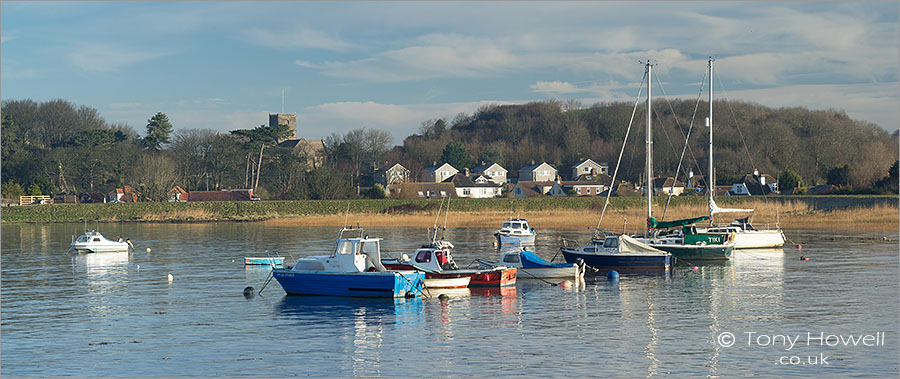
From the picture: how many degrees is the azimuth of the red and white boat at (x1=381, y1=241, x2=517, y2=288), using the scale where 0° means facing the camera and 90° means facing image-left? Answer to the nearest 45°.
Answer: approximately 135°

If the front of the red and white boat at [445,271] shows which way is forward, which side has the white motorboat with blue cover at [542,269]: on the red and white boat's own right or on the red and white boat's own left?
on the red and white boat's own right

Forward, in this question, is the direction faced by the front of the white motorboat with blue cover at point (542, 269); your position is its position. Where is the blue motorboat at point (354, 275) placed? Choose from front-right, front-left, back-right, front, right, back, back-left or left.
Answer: front-left

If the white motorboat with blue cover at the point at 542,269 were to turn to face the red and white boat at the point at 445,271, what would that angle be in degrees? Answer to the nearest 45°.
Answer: approximately 45° to its left

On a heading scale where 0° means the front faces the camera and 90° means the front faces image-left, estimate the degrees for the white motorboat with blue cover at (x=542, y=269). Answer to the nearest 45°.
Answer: approximately 90°

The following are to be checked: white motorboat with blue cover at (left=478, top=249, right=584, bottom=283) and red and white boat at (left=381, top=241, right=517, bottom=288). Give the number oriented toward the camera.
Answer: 0
